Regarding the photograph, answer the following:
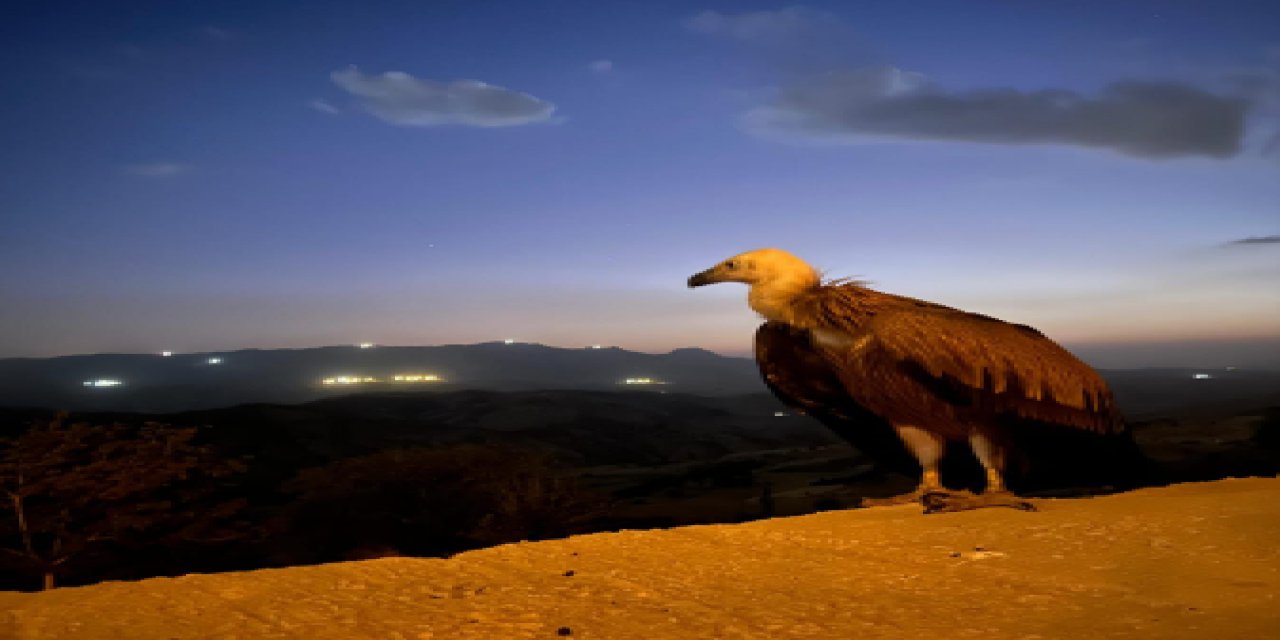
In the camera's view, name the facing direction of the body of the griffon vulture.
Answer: to the viewer's left
